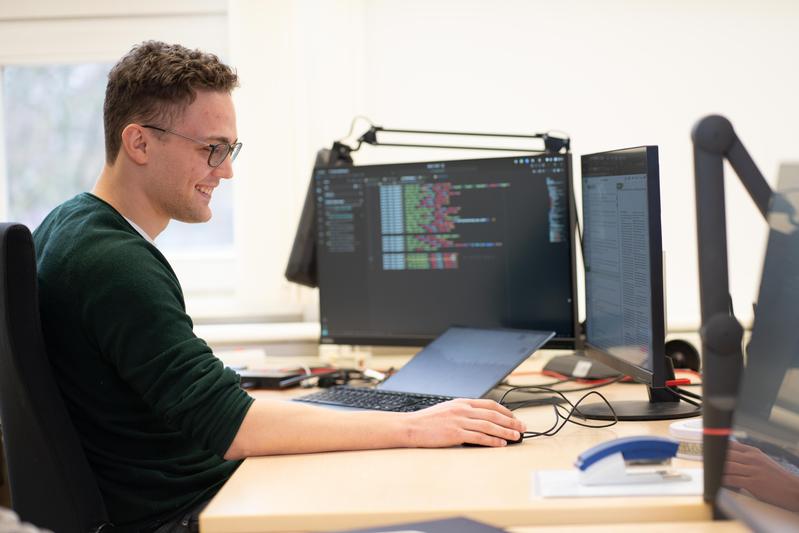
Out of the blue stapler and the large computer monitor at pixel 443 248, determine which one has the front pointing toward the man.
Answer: the large computer monitor

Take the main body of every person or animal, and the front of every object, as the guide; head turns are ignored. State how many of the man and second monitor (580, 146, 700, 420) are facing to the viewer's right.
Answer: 1

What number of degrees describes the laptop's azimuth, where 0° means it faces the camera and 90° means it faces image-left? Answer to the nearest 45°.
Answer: approximately 45°

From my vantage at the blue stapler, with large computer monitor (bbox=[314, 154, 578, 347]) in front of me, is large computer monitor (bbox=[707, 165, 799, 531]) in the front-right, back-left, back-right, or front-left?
back-right

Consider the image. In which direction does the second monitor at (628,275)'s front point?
to the viewer's left

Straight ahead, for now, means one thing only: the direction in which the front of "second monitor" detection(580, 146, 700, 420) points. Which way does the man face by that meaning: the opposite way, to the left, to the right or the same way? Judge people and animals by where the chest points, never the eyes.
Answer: the opposite way

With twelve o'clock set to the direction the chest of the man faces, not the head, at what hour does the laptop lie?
The laptop is roughly at 11 o'clock from the man.

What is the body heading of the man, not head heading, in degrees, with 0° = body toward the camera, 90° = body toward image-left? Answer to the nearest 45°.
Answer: approximately 270°

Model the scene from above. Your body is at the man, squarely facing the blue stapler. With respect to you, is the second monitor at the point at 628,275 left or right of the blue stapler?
left

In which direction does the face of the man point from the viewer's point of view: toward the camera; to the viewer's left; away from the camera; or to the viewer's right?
to the viewer's right
